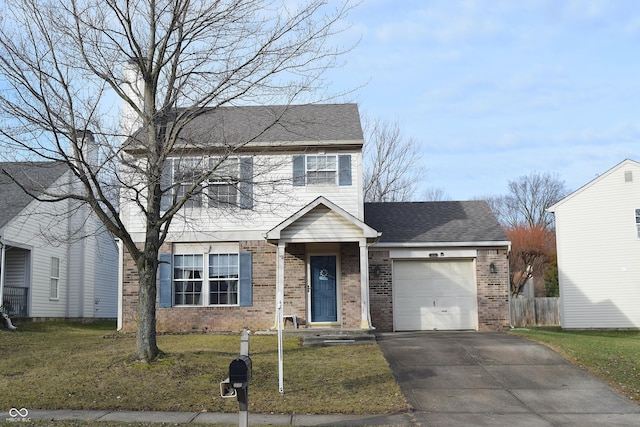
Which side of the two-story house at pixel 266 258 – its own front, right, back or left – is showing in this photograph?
front

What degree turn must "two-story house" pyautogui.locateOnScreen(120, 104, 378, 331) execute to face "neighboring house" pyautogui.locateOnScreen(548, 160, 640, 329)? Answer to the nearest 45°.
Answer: approximately 90° to its left

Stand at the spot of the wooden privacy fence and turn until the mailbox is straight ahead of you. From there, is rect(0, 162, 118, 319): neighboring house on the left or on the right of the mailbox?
right

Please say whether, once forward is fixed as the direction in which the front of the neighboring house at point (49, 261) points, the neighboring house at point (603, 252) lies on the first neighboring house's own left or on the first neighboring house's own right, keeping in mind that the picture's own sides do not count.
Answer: on the first neighboring house's own left

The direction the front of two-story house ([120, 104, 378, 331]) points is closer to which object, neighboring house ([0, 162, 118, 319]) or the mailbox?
the mailbox

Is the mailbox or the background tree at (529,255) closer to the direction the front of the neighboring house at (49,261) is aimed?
the mailbox

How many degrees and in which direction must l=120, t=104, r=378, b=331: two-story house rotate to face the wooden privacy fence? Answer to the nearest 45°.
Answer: approximately 135° to its left

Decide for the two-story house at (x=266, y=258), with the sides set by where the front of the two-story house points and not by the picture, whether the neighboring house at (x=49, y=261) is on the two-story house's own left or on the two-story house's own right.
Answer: on the two-story house's own right

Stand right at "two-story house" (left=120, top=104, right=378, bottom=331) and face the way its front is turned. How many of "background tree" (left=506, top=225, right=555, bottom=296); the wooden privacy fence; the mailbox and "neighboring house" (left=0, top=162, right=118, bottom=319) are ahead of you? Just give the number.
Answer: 1

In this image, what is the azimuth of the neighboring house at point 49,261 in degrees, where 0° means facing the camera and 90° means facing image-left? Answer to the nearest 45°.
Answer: approximately 45°

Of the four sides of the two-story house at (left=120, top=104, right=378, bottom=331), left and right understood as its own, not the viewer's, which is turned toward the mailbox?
front

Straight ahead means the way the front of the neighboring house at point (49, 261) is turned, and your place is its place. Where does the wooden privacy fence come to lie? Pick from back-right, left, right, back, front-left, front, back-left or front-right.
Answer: back-left

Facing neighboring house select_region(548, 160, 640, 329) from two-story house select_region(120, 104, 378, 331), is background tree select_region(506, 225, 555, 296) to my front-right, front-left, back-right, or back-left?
front-left

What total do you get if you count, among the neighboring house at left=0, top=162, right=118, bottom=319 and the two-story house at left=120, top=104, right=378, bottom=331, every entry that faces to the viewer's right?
0
